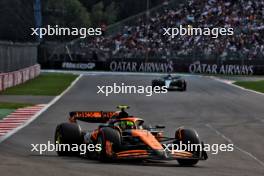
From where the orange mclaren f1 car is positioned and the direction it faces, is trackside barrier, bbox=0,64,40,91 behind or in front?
behind

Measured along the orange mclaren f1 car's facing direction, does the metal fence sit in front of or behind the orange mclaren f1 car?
behind
